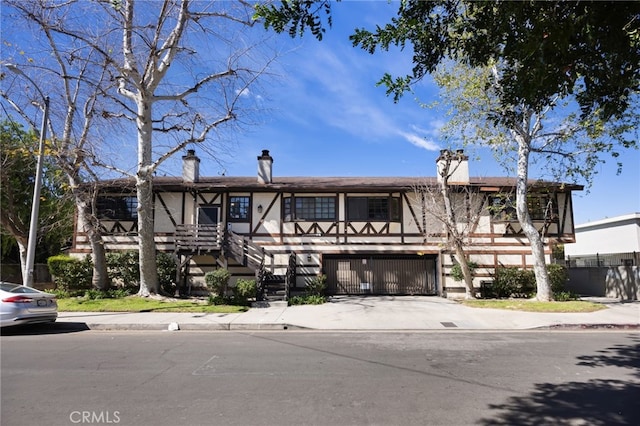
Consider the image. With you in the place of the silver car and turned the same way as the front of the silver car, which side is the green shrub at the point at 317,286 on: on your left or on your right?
on your right

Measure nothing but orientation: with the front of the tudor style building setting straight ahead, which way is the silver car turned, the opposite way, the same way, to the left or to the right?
to the right

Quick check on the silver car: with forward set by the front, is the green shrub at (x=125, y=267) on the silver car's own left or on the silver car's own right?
on the silver car's own right

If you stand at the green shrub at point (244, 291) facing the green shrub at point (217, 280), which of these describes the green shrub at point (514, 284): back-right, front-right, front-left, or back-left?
back-right

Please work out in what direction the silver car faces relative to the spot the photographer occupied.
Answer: facing away from the viewer and to the left of the viewer

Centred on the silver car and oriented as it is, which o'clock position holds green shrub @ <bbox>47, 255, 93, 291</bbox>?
The green shrub is roughly at 2 o'clock from the silver car.

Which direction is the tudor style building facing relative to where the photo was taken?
toward the camera

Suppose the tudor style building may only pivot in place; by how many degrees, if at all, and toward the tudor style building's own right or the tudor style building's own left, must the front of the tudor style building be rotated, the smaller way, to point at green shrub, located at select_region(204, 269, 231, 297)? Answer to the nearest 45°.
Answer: approximately 45° to the tudor style building's own right

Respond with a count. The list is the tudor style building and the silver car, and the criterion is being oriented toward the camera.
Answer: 1

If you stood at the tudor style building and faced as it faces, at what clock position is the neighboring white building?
The neighboring white building is roughly at 8 o'clock from the tudor style building.

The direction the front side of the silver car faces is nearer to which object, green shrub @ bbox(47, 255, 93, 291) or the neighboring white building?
the green shrub

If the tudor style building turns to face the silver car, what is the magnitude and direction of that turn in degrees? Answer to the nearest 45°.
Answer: approximately 45° to its right

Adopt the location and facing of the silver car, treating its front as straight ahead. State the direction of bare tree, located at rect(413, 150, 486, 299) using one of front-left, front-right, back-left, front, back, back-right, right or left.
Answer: back-right
